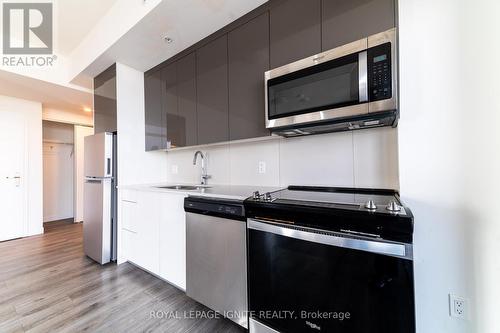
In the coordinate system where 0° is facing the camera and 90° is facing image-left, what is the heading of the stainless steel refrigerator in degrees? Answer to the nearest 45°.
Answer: approximately 45°

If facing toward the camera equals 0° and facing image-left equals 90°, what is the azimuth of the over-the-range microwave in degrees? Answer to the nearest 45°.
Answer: approximately 45°

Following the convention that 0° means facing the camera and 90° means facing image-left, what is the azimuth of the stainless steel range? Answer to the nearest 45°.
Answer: approximately 45°

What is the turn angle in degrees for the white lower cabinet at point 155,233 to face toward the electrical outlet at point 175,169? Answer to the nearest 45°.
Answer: approximately 135° to its right

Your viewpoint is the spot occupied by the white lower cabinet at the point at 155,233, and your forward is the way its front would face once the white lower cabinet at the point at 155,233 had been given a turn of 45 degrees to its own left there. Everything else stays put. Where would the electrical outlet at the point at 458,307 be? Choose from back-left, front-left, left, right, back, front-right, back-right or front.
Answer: front-left

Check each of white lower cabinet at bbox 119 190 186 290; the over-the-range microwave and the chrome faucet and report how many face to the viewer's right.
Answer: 0

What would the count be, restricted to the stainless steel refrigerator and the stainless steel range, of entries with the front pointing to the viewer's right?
0

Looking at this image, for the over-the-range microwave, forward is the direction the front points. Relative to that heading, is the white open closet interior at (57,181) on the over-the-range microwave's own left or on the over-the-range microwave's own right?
on the over-the-range microwave's own right

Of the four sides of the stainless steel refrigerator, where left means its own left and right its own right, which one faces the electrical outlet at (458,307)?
left

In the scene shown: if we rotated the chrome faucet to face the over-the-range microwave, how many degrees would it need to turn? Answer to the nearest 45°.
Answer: approximately 90° to its left

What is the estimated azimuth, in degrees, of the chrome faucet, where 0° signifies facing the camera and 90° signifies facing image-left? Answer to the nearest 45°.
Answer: approximately 45°

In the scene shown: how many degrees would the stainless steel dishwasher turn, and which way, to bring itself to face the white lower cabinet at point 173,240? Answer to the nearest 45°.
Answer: approximately 90° to its right

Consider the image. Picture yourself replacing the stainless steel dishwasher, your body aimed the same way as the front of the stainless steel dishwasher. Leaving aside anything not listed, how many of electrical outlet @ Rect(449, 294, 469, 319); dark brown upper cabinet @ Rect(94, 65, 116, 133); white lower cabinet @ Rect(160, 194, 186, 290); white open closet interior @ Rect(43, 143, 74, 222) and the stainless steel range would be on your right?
3

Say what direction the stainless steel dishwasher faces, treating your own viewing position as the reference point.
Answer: facing the viewer and to the left of the viewer
